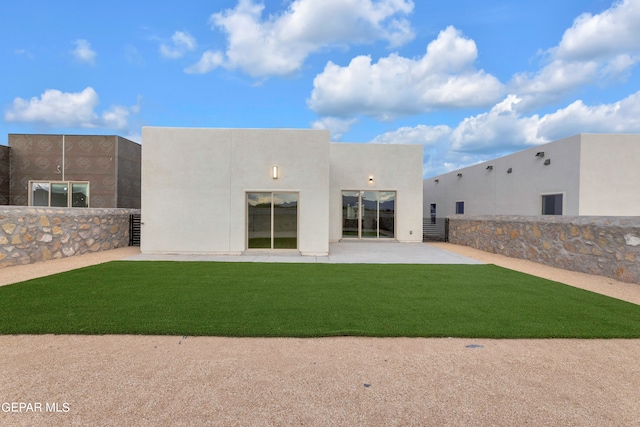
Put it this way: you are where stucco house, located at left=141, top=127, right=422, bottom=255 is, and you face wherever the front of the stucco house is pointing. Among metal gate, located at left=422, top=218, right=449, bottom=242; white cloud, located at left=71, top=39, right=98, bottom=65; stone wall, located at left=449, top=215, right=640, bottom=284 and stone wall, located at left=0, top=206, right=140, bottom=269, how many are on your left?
2

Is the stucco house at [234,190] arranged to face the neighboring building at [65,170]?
no

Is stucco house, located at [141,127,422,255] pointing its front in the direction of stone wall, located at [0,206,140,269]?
no
